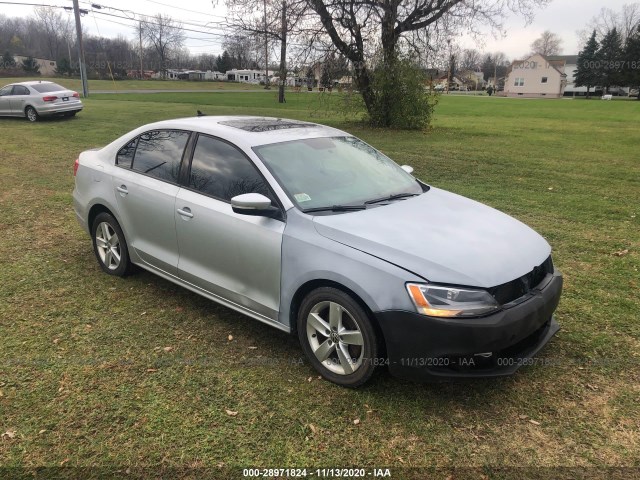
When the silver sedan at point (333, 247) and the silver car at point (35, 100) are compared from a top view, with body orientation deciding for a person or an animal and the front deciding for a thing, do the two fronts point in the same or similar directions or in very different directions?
very different directions

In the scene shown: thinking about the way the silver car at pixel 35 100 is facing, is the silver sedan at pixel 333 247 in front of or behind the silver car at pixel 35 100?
behind

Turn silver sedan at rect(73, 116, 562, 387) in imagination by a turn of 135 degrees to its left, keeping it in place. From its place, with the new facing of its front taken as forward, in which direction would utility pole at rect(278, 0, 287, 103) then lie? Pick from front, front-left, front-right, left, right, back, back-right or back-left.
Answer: front

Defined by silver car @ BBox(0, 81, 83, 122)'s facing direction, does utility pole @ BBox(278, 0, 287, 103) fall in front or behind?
behind

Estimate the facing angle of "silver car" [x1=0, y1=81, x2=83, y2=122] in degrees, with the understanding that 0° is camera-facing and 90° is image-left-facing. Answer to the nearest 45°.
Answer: approximately 135°
